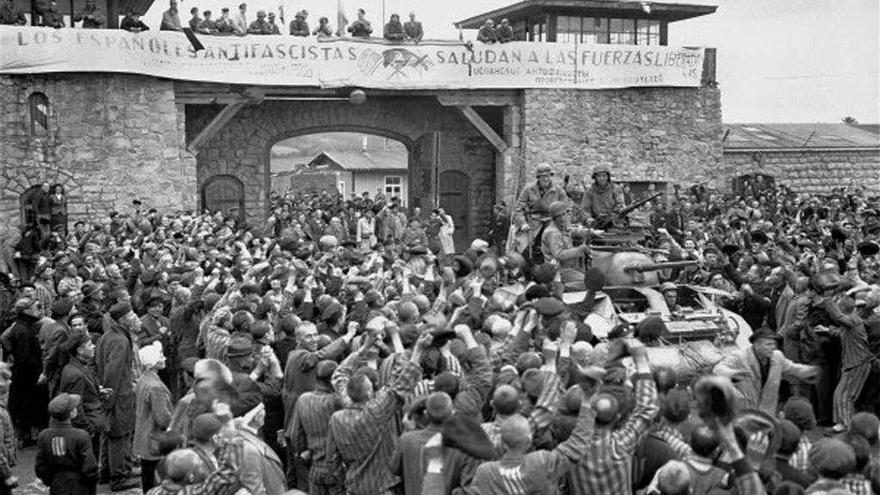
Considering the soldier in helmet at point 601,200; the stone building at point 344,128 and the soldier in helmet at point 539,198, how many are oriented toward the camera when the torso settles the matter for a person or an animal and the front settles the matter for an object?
3

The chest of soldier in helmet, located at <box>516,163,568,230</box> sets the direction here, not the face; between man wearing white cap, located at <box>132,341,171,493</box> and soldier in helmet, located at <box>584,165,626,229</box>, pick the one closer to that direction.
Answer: the man wearing white cap

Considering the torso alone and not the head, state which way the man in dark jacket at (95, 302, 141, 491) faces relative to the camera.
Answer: to the viewer's right

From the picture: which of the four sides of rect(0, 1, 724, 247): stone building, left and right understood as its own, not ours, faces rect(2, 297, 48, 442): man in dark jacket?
front

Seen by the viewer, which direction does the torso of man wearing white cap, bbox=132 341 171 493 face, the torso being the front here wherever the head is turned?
to the viewer's right

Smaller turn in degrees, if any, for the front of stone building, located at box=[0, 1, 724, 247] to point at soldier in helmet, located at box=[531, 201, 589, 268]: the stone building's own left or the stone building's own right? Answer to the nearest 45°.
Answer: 0° — it already faces them

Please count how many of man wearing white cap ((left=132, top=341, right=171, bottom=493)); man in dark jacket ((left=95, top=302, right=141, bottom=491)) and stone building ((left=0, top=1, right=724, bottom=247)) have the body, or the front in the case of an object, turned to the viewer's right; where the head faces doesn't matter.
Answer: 2

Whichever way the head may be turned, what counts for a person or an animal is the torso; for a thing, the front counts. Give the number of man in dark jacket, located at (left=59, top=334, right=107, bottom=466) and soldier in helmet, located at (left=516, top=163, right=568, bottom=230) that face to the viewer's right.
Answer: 1

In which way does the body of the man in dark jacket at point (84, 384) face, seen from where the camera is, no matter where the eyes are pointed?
to the viewer's right

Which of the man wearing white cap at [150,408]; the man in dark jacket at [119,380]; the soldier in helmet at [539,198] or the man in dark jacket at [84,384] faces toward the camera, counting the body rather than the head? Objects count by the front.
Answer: the soldier in helmet

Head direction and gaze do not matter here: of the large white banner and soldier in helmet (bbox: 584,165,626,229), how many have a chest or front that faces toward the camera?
2
